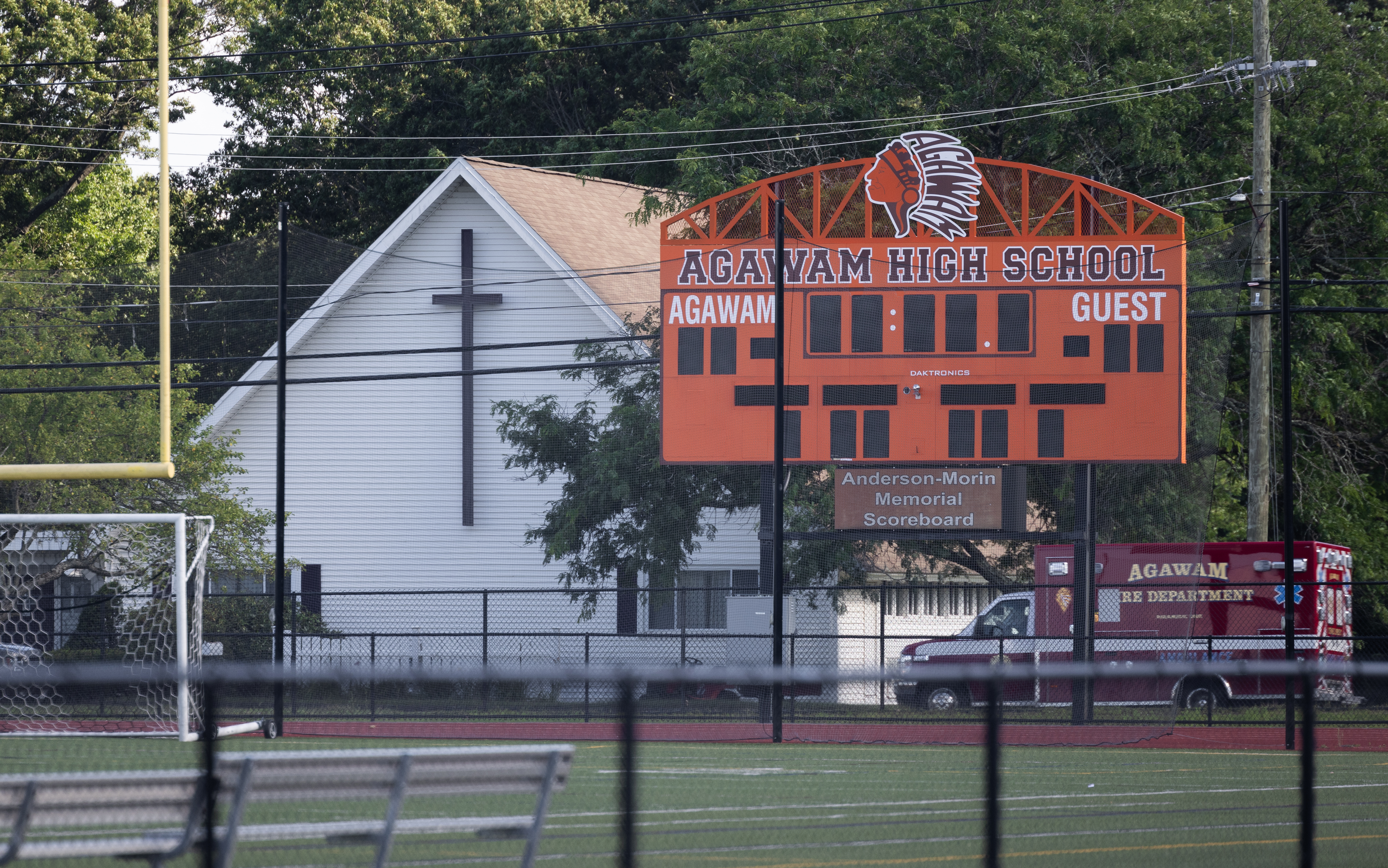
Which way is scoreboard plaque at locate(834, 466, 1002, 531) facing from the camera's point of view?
toward the camera

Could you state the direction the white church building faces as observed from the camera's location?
facing the viewer

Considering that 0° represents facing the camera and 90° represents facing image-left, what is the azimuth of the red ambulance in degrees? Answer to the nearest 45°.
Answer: approximately 90°

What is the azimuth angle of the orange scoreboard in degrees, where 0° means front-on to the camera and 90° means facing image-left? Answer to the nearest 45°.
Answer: approximately 0°

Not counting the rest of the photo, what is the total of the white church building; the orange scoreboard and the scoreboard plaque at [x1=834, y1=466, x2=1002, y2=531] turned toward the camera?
3

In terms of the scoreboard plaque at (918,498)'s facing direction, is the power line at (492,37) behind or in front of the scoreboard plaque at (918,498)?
behind

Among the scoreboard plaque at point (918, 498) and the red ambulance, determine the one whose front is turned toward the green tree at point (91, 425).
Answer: the red ambulance
